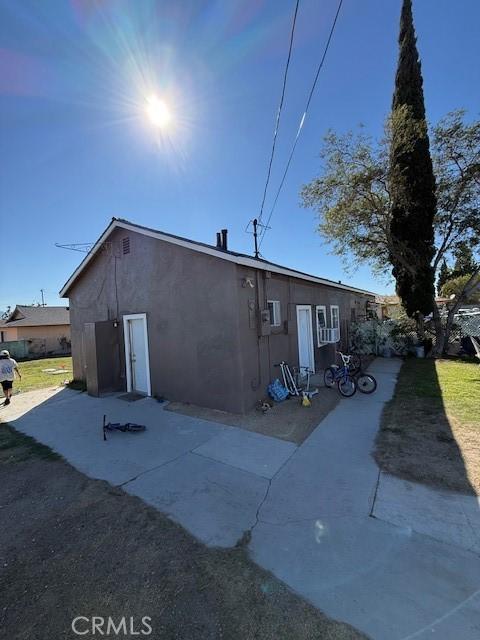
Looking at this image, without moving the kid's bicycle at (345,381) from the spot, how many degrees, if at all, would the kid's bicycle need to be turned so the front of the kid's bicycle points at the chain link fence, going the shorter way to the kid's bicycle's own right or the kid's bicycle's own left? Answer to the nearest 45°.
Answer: approximately 135° to the kid's bicycle's own left
